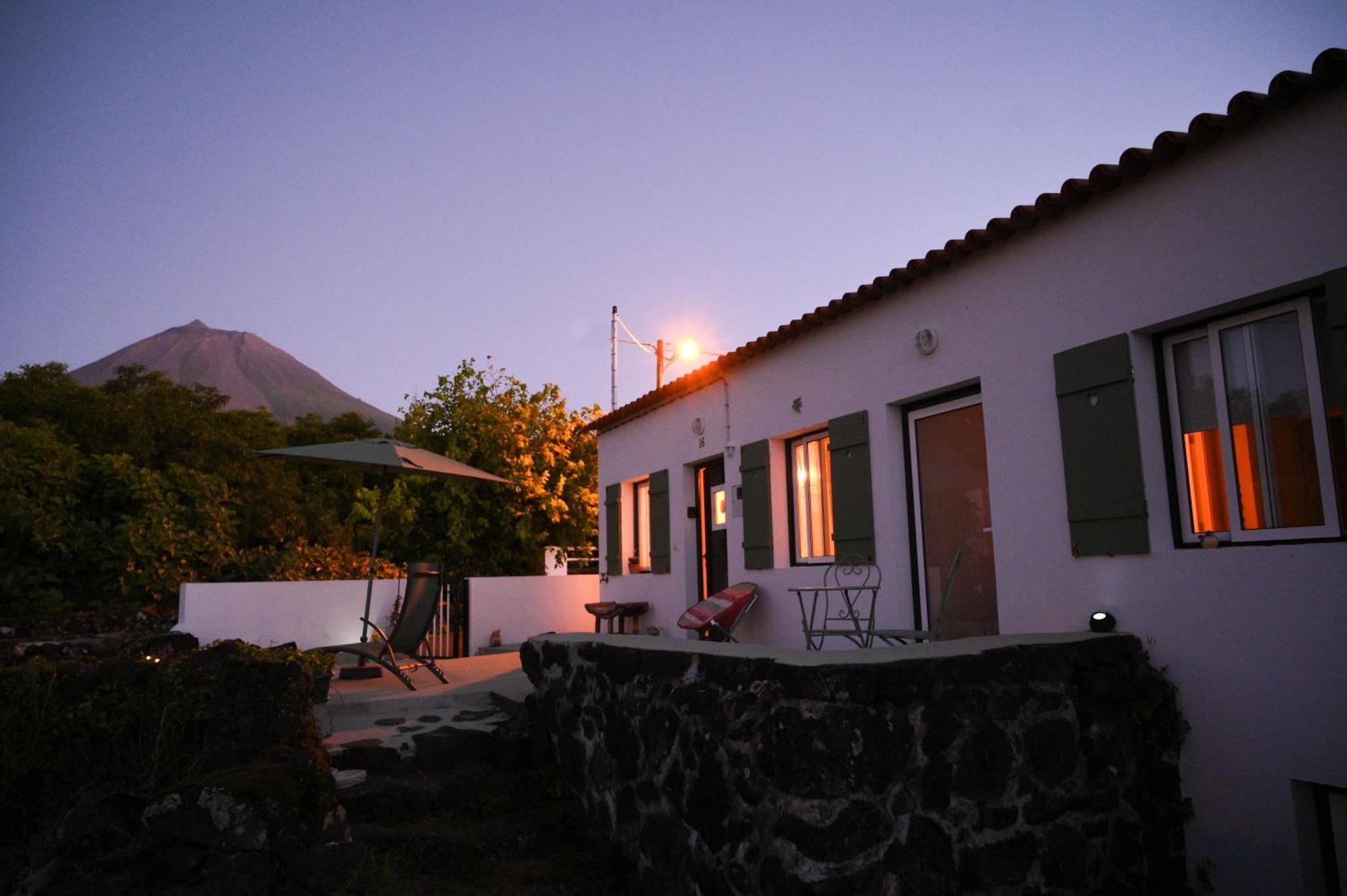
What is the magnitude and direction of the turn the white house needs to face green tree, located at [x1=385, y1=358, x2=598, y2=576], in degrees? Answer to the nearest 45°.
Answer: approximately 90° to its right

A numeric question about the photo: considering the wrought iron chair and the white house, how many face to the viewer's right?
0

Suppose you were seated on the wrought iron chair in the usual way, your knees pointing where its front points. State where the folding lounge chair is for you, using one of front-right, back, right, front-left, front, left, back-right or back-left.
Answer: front-right

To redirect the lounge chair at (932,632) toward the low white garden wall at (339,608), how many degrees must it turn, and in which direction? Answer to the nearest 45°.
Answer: approximately 45° to its right

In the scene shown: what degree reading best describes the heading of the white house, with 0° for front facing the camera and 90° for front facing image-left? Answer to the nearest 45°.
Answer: approximately 45°

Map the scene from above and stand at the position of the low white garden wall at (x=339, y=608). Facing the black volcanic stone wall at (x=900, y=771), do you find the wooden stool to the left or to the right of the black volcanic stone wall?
left

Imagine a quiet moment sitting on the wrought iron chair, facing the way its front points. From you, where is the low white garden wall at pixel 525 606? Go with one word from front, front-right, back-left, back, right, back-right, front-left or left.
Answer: right

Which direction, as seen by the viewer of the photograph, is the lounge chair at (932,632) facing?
facing to the left of the viewer

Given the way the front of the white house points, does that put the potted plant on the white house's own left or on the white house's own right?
on the white house's own right
